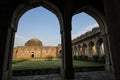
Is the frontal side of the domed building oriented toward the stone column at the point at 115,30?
yes

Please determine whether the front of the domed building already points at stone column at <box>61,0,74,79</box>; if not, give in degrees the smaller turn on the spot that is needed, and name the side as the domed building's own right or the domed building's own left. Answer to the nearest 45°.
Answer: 0° — it already faces it

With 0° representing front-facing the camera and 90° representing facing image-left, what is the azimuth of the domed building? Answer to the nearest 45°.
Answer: approximately 0°

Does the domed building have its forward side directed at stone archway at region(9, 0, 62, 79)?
yes
